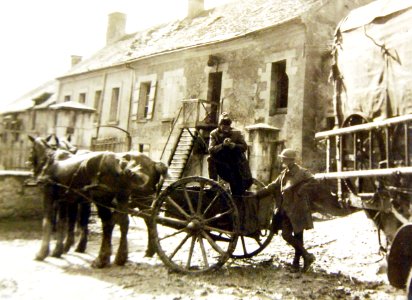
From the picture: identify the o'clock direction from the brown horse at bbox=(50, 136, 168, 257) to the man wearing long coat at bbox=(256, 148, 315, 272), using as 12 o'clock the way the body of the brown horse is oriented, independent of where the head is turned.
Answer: The man wearing long coat is roughly at 7 o'clock from the brown horse.

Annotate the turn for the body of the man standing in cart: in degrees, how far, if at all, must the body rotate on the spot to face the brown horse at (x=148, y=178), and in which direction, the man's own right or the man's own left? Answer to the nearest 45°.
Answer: approximately 90° to the man's own right

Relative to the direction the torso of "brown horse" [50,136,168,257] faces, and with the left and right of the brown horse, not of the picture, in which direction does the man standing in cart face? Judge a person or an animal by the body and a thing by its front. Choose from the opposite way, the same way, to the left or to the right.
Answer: to the left

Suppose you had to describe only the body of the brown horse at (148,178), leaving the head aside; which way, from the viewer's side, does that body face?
to the viewer's left

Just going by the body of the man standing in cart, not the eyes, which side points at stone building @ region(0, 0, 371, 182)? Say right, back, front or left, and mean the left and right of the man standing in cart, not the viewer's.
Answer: back

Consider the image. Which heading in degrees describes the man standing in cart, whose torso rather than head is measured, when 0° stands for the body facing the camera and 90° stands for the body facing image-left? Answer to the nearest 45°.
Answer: approximately 0°

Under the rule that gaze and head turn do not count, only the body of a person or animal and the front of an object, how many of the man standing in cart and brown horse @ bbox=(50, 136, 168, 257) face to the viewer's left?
1

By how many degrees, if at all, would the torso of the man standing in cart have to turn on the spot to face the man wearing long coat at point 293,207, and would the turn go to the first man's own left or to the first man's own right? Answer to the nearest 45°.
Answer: approximately 90° to the first man's own left
